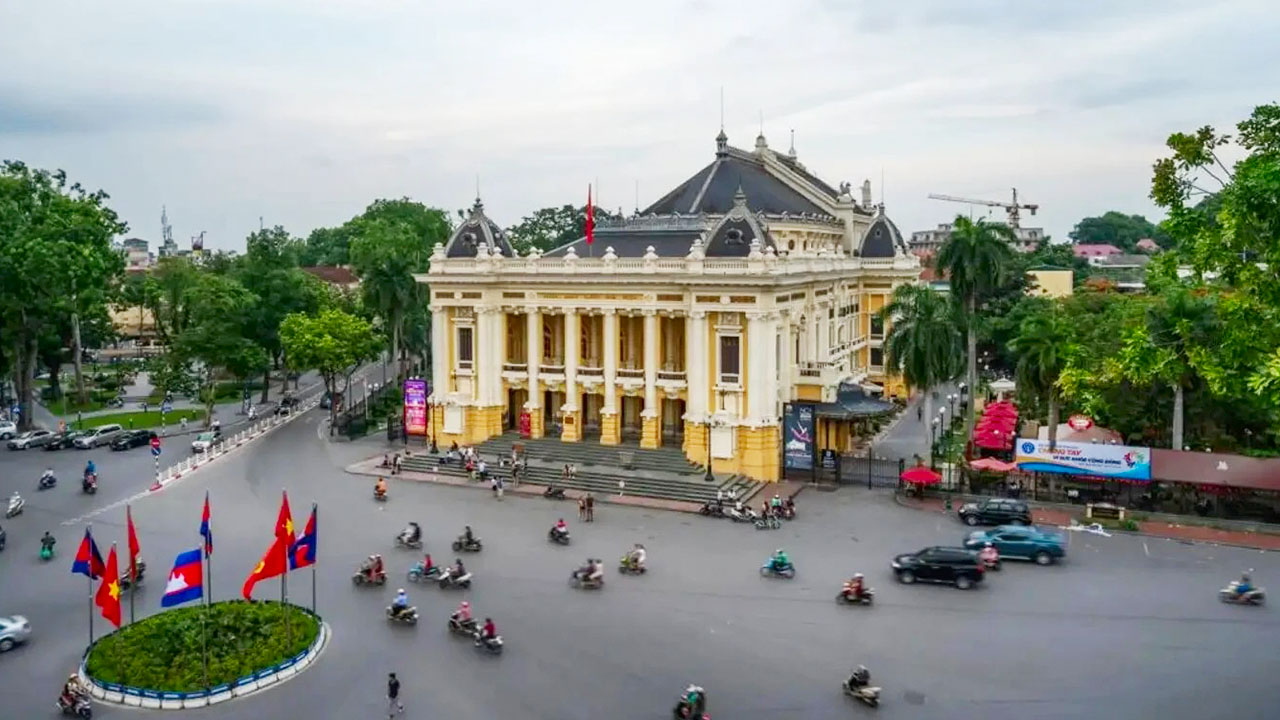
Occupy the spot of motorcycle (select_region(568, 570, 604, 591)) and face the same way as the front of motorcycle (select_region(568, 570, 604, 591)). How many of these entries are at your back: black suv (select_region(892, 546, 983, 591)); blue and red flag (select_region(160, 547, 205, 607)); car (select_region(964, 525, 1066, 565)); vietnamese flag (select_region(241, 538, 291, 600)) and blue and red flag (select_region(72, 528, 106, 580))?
2

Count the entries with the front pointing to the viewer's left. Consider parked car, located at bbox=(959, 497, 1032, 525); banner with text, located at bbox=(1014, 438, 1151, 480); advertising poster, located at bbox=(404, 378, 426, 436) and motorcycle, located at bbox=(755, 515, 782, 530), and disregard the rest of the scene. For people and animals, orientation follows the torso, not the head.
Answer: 1

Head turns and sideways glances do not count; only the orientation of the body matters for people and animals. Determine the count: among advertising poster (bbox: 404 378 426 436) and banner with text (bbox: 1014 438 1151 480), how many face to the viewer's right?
0

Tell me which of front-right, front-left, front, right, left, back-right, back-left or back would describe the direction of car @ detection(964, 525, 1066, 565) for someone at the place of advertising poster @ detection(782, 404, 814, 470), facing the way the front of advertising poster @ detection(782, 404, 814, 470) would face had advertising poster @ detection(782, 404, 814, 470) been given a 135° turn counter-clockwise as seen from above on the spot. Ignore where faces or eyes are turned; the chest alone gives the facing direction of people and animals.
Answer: right

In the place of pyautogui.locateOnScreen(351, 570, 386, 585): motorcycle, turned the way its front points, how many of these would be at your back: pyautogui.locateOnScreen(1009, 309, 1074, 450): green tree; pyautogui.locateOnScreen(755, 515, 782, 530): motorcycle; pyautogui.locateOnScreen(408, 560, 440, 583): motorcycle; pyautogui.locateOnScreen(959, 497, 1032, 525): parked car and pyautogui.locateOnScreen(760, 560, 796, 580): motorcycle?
5

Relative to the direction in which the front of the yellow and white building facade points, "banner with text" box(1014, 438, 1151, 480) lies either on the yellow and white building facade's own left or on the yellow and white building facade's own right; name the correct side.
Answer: on the yellow and white building facade's own left

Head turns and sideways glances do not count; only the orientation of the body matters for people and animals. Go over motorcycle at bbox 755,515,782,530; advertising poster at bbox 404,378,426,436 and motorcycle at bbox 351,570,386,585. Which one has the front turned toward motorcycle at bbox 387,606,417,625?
the advertising poster

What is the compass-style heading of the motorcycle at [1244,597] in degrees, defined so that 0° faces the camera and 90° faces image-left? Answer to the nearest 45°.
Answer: approximately 90°

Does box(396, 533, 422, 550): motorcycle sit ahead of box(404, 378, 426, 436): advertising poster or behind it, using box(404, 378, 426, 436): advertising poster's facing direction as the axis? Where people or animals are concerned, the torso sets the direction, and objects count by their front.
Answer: ahead

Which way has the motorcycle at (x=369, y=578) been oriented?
to the viewer's left

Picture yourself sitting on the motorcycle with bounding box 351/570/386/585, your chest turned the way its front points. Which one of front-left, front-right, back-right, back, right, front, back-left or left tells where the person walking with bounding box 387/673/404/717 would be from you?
left

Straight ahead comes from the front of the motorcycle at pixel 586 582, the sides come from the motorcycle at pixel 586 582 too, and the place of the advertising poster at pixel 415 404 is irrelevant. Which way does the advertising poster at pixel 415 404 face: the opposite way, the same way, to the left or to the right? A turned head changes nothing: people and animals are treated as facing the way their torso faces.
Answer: to the left

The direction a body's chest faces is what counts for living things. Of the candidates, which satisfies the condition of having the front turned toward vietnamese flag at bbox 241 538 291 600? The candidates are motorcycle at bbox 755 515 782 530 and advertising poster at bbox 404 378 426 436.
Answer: the advertising poster

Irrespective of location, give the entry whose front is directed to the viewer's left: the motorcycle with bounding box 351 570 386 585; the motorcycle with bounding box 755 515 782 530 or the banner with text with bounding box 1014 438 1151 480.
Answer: the motorcycle with bounding box 351 570 386 585

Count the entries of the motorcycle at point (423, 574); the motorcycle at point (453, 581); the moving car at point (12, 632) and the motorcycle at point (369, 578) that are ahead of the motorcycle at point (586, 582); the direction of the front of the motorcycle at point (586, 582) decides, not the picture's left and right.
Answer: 4

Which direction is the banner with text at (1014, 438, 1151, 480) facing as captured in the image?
toward the camera

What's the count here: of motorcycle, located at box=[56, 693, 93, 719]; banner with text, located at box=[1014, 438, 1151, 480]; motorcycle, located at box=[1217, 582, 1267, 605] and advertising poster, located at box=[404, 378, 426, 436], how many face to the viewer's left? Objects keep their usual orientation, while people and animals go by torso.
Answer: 1

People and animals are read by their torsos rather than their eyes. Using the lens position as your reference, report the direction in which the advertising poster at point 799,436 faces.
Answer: facing the viewer

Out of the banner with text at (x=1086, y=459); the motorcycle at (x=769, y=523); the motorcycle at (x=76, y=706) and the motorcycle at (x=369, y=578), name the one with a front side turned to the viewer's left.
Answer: the motorcycle at (x=369, y=578)

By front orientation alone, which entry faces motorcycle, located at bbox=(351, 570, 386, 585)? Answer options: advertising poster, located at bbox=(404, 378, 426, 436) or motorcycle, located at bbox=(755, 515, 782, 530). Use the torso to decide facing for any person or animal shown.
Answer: the advertising poster
